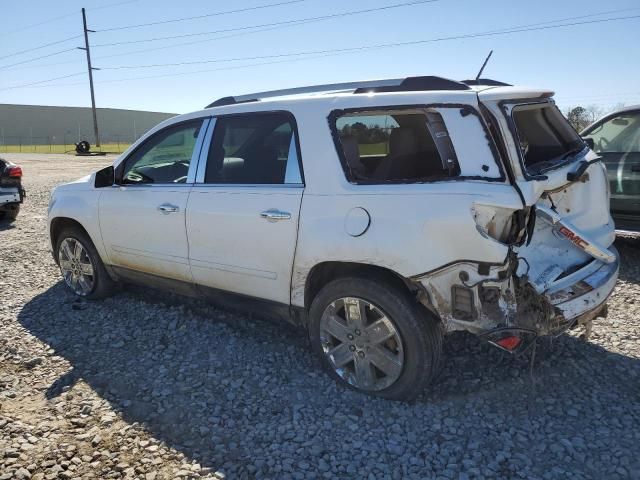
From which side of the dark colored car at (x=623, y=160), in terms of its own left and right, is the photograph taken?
left

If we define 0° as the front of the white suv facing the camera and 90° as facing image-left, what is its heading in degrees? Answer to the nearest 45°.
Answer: approximately 135°

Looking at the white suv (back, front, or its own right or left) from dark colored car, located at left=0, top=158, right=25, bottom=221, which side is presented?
front

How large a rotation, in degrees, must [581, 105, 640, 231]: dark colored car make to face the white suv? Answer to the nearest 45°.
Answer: approximately 90° to its left
